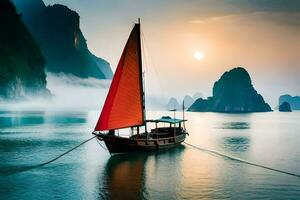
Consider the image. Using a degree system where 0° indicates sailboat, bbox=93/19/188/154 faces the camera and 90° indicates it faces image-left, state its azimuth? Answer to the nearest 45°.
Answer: approximately 45°
